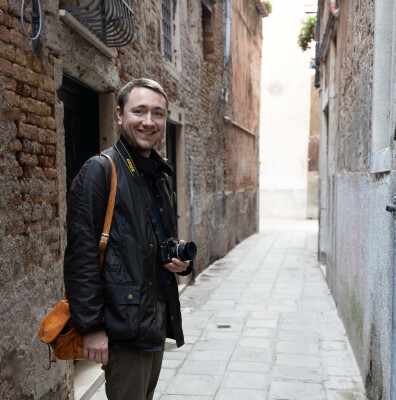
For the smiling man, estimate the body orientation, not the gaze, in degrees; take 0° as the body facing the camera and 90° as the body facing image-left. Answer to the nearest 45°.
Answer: approximately 315°

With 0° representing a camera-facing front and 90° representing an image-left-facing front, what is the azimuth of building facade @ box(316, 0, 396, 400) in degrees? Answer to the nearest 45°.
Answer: approximately 90°

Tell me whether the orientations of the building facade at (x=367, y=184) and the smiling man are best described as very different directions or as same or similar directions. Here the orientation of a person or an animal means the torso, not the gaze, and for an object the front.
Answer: very different directions

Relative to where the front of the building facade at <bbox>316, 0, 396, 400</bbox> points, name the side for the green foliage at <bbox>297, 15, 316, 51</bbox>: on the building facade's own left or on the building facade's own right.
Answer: on the building facade's own right

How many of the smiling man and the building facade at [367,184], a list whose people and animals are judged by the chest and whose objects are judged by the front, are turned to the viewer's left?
1

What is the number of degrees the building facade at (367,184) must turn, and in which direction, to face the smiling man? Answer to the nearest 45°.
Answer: approximately 45° to its left

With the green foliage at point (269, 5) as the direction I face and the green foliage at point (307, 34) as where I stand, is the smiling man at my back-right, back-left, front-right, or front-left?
back-left

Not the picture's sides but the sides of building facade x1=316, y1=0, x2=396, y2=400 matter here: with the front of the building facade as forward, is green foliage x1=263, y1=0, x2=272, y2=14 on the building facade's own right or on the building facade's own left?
on the building facade's own right

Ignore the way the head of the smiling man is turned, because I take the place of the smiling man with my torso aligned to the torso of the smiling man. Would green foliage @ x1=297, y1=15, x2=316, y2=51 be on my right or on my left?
on my left

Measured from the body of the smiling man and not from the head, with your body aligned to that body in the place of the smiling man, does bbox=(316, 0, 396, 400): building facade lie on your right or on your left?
on your left

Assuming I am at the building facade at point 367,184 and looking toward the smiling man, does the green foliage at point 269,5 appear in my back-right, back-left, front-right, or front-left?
back-right
